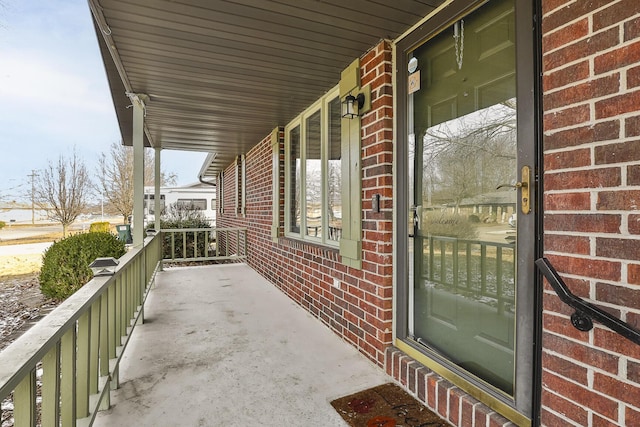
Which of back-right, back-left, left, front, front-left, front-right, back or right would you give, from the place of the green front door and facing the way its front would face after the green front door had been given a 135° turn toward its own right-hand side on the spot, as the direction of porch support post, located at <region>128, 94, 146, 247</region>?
left

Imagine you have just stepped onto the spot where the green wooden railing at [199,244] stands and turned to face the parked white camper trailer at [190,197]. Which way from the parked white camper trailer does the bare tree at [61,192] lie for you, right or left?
left

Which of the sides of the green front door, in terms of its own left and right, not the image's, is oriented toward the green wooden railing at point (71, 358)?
front

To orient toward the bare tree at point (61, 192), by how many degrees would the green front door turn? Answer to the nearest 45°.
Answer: approximately 90° to its right

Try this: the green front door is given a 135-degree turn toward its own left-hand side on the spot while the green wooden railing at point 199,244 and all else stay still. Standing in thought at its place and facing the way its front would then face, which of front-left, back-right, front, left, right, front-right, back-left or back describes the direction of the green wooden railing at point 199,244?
back-left

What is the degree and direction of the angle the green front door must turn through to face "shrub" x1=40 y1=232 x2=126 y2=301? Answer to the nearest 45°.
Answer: approximately 45° to its right

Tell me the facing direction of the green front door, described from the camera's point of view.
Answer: facing the viewer and to the left of the viewer

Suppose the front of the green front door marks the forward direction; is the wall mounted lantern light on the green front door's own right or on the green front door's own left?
on the green front door's own right

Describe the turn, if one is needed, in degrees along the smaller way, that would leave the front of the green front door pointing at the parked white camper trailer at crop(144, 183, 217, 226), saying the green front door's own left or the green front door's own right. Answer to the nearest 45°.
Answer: approximately 90° to the green front door's own right
